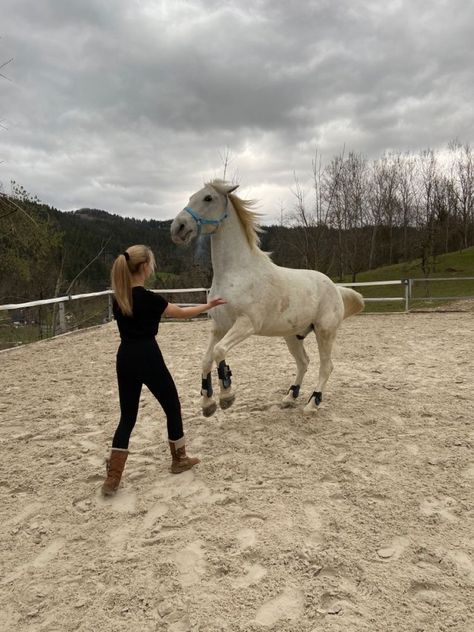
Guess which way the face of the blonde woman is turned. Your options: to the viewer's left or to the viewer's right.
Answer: to the viewer's right

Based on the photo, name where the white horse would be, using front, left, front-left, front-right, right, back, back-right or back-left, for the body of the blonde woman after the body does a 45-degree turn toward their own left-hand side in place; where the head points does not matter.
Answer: front-right

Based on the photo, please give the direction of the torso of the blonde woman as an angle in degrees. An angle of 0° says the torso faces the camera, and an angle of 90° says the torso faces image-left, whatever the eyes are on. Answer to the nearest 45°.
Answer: approximately 225°
